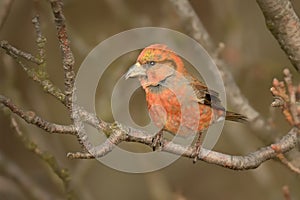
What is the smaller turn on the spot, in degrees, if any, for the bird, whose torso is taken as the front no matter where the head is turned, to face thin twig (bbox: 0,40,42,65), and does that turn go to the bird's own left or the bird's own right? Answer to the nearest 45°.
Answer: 0° — it already faces it

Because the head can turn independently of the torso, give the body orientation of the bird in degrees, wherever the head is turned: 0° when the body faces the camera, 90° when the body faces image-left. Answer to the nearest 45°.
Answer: approximately 45°

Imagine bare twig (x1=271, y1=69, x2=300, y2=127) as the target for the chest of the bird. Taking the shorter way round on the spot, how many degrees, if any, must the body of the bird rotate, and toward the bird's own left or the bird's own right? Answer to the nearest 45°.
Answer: approximately 90° to the bird's own left

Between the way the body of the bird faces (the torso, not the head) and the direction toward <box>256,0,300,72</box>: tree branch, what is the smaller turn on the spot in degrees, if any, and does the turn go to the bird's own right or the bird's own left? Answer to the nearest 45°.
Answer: approximately 135° to the bird's own left

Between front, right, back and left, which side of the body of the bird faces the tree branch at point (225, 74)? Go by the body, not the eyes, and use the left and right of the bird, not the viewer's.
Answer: back
